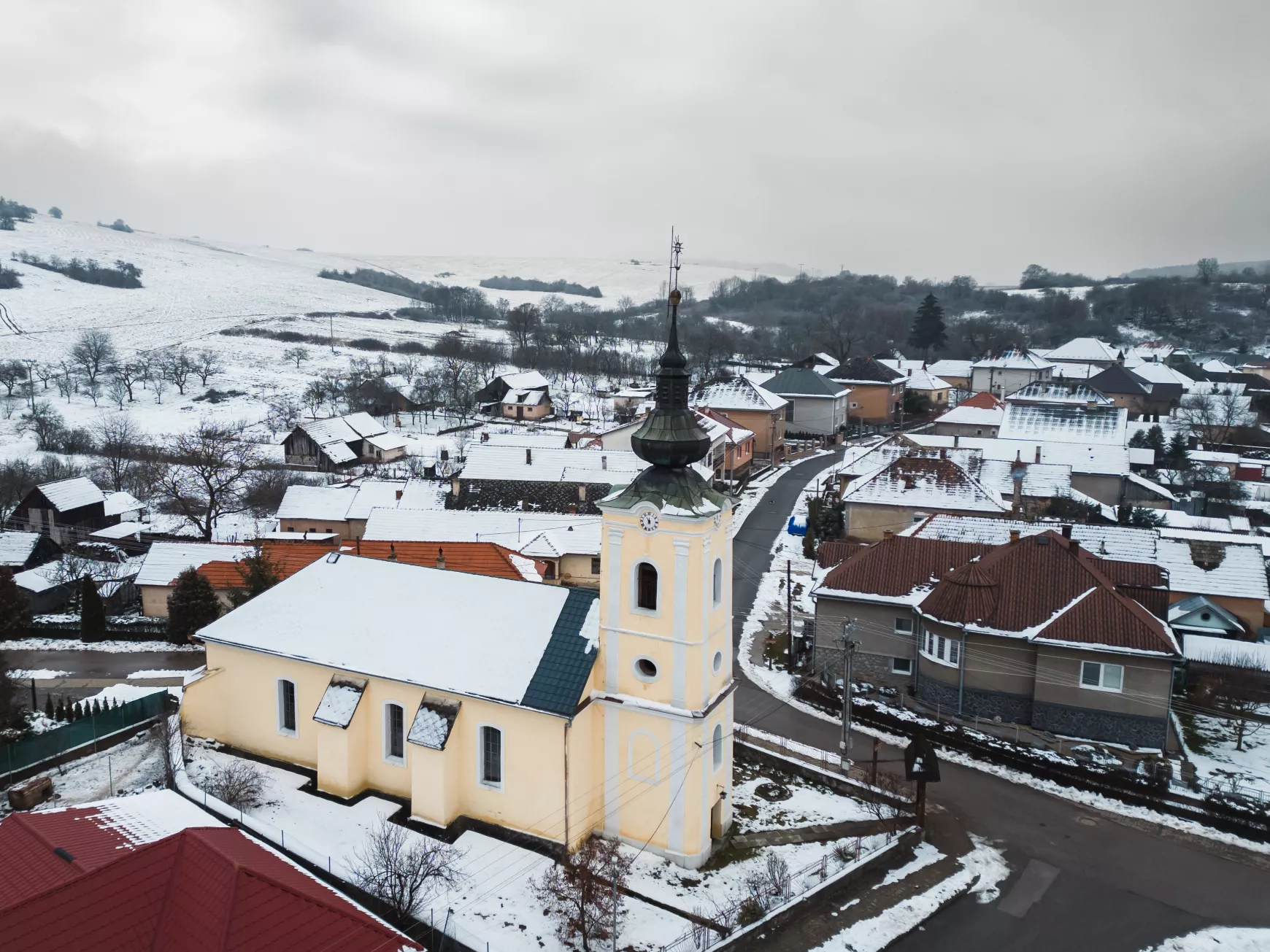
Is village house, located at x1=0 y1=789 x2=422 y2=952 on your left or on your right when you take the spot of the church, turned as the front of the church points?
on your right

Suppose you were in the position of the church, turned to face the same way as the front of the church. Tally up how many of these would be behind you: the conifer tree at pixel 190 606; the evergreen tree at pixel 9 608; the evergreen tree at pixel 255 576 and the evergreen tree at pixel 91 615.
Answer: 4

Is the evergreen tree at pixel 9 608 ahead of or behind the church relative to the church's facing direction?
behind

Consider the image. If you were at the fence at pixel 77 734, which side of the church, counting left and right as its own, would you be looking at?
back

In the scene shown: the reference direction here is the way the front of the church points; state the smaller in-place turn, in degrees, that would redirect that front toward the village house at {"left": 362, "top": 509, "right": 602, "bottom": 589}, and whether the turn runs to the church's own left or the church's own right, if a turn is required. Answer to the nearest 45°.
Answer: approximately 135° to the church's own left

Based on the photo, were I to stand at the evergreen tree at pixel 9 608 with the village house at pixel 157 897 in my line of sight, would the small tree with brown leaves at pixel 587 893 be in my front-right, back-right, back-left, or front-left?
front-left

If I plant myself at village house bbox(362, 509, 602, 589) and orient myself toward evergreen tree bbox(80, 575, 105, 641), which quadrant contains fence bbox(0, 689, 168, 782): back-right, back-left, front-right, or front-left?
front-left

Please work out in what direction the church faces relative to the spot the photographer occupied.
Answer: facing the viewer and to the right of the viewer

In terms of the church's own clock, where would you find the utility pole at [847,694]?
The utility pole is roughly at 10 o'clock from the church.

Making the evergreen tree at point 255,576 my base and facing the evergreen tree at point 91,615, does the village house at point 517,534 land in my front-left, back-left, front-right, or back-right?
back-right

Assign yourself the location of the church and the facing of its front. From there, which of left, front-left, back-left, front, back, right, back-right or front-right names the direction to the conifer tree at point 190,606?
back

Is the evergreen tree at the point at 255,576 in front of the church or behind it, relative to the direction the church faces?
behind

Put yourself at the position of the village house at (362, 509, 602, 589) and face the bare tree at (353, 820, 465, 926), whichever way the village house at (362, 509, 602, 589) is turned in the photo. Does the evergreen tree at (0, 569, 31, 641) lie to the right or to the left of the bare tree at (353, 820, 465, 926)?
right

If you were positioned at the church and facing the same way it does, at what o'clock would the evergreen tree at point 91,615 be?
The evergreen tree is roughly at 6 o'clock from the church.
